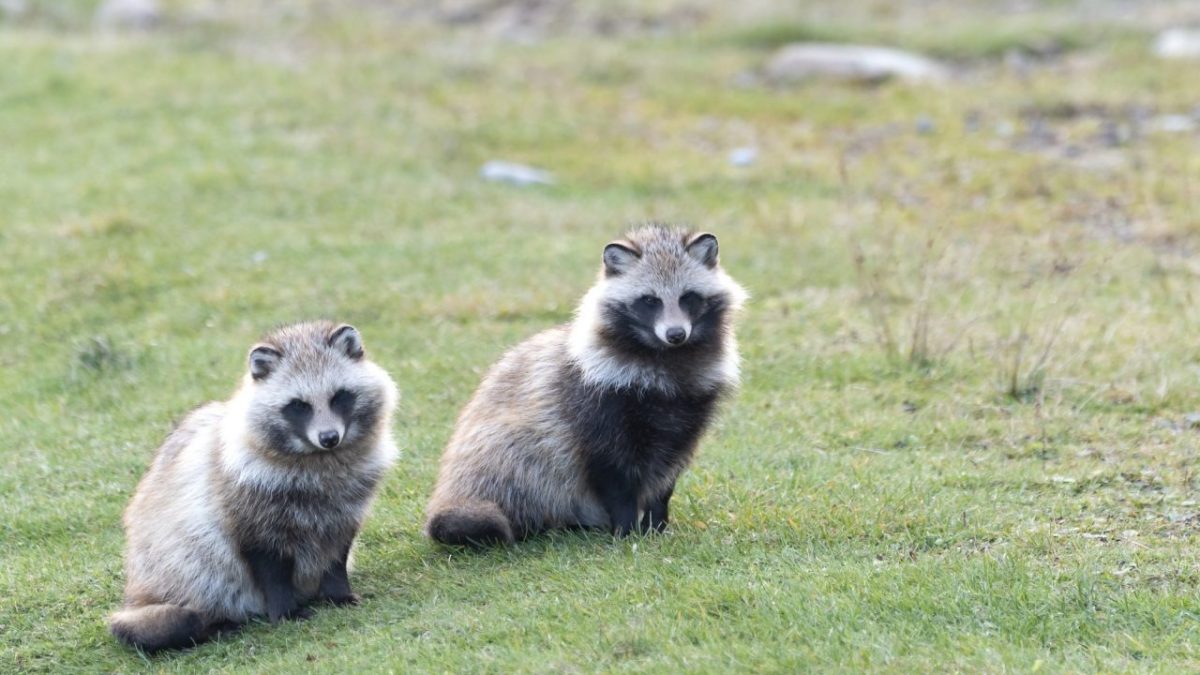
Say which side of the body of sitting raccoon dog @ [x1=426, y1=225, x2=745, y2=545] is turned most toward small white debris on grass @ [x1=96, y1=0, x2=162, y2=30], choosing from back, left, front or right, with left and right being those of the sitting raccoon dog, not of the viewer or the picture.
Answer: back

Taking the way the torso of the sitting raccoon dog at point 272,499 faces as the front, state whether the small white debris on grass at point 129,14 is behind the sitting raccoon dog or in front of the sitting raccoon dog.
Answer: behind

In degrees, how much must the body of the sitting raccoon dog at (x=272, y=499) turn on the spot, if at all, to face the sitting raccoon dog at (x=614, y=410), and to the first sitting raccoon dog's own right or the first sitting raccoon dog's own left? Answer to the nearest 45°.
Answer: approximately 45° to the first sitting raccoon dog's own left

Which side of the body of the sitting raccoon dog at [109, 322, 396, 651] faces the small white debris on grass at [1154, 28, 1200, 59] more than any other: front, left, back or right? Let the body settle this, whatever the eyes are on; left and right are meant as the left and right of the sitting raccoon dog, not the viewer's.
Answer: left

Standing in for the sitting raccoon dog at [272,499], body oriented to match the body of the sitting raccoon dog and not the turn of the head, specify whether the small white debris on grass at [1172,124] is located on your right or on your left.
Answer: on your left

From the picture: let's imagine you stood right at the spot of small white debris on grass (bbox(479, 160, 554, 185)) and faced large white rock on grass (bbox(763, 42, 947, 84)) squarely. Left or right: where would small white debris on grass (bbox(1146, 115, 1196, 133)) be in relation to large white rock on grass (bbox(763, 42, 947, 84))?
right

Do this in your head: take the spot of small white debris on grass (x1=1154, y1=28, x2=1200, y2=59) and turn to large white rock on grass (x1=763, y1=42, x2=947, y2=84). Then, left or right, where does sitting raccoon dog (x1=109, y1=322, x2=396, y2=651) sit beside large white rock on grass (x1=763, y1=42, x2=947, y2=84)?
left

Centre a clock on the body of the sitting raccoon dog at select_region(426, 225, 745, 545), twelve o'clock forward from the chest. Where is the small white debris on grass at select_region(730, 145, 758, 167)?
The small white debris on grass is roughly at 8 o'clock from the sitting raccoon dog.

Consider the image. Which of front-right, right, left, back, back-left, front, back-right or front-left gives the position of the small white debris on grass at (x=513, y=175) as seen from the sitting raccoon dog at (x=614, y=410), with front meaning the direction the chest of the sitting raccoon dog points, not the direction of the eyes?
back-left

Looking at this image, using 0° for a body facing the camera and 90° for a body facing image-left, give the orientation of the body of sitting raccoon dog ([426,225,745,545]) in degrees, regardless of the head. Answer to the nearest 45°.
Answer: approximately 315°
